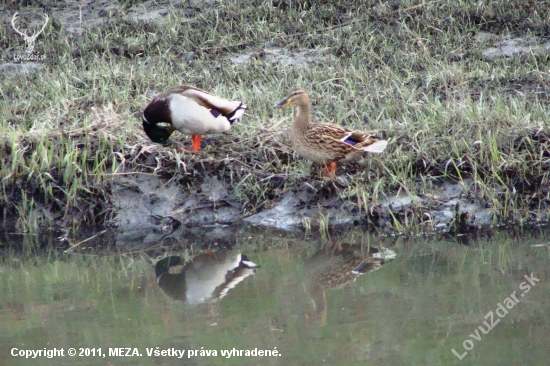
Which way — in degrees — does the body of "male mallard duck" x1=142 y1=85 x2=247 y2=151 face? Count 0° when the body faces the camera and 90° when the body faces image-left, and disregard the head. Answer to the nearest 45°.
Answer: approximately 90°

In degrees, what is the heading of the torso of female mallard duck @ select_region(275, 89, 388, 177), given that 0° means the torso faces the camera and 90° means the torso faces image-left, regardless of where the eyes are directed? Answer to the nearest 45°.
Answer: approximately 90°

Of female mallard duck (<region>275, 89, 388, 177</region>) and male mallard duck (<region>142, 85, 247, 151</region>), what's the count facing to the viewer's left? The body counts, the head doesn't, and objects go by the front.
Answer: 2

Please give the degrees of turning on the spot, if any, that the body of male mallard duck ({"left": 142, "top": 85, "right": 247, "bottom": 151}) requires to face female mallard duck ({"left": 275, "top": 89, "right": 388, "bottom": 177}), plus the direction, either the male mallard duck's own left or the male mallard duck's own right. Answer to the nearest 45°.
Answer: approximately 135° to the male mallard duck's own left

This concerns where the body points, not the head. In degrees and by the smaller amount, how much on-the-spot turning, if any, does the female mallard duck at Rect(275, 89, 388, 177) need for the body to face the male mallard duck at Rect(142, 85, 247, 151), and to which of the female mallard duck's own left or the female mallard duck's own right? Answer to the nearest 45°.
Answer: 0° — it already faces it
